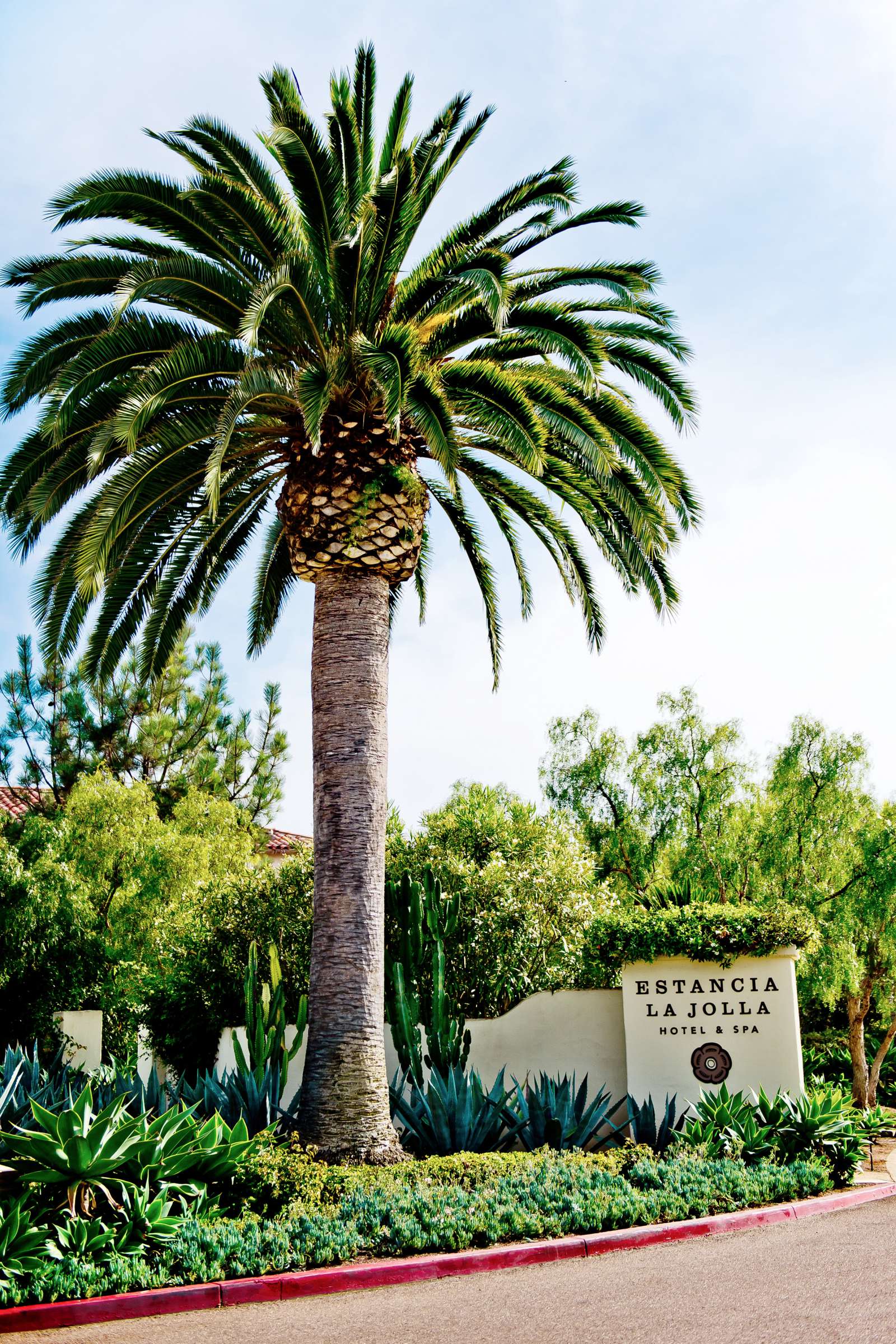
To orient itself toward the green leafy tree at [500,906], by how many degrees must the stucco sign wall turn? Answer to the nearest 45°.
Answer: approximately 135° to its right

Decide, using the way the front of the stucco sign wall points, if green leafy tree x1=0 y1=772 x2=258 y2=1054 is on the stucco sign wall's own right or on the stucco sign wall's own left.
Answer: on the stucco sign wall's own right

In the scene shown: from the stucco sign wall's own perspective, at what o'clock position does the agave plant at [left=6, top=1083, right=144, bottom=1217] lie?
The agave plant is roughly at 1 o'clock from the stucco sign wall.

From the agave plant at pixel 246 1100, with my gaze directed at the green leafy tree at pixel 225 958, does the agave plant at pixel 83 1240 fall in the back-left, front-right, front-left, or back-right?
back-left

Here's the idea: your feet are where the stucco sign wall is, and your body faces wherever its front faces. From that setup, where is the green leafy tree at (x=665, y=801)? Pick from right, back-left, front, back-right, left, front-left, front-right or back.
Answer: back

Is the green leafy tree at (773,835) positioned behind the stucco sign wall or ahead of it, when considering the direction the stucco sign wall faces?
behind

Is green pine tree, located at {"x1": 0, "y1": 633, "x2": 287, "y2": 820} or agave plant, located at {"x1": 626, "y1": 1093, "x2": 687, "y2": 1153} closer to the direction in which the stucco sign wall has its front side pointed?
the agave plant

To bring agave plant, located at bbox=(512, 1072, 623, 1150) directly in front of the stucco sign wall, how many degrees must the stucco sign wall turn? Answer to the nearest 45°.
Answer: approximately 45° to its right

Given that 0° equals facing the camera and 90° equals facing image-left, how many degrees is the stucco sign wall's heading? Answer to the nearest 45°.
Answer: approximately 0°

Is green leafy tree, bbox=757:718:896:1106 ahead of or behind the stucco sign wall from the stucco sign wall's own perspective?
behind
